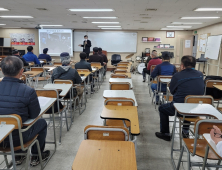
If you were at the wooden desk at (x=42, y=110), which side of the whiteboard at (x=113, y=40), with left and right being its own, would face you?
front

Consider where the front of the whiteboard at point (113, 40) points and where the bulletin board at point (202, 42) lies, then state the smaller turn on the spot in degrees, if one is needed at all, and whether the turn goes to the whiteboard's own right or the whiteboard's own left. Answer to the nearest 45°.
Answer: approximately 45° to the whiteboard's own left

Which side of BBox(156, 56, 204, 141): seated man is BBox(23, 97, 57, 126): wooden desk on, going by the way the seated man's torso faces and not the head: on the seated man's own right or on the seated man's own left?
on the seated man's own left

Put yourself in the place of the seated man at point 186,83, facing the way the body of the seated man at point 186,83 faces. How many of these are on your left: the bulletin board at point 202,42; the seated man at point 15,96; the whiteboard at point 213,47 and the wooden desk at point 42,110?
2

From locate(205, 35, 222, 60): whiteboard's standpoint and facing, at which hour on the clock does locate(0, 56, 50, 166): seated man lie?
The seated man is roughly at 11 o'clock from the whiteboard.

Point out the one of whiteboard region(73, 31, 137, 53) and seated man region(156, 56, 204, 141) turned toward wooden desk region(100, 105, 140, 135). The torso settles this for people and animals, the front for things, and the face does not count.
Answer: the whiteboard

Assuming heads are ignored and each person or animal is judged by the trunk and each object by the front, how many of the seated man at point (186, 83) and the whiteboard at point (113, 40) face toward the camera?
1

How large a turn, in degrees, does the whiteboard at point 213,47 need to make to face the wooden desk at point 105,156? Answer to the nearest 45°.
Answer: approximately 45° to its left

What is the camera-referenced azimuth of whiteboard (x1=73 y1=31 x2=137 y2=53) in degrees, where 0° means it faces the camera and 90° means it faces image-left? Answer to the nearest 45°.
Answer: approximately 0°

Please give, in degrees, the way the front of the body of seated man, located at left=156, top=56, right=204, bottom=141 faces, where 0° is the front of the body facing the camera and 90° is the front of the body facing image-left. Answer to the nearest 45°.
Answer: approximately 135°

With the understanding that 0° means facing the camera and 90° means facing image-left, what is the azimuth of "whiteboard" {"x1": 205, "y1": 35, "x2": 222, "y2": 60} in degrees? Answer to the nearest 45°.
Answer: approximately 45°
